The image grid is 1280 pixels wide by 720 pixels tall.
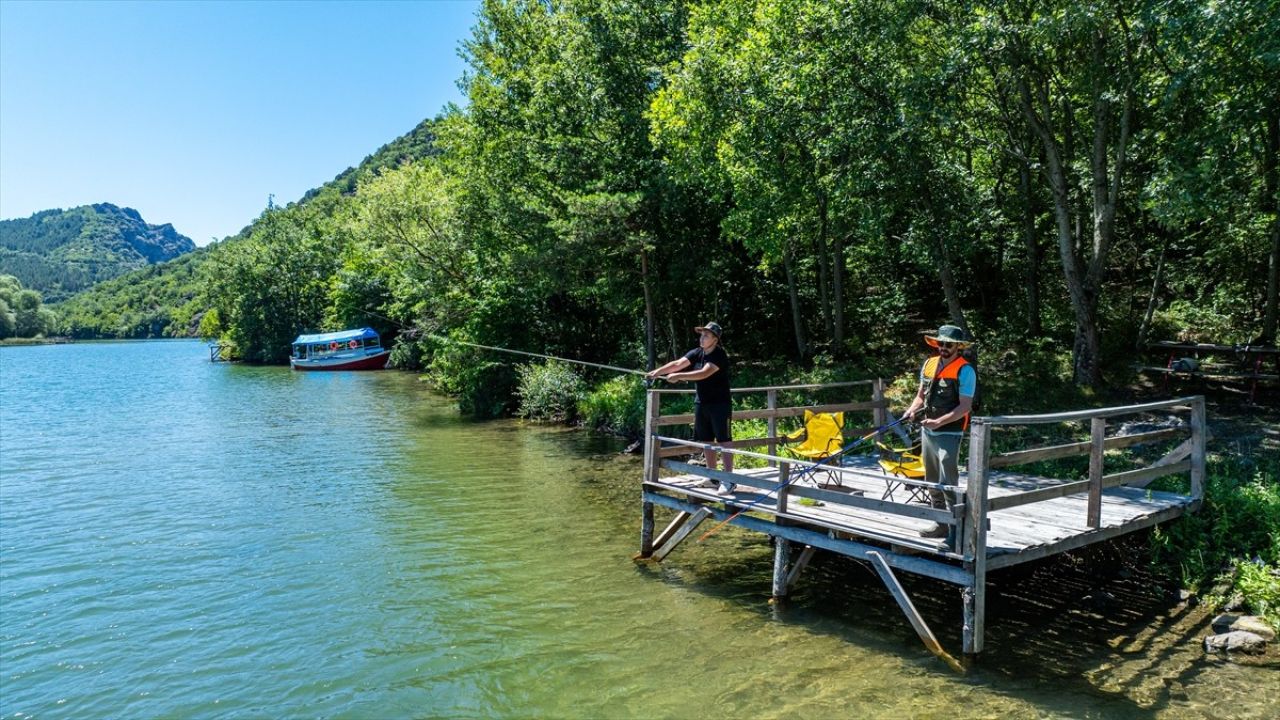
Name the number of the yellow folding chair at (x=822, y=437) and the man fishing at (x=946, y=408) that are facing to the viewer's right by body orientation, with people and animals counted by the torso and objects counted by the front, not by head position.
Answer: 0

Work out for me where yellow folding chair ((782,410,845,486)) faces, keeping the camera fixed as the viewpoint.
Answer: facing the viewer and to the left of the viewer

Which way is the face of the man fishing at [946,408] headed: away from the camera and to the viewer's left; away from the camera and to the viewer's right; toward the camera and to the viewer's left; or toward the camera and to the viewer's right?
toward the camera and to the viewer's left

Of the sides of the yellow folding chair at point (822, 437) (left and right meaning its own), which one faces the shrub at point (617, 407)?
right

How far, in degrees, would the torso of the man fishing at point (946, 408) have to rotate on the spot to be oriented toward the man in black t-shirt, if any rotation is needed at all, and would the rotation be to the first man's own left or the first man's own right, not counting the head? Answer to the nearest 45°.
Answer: approximately 90° to the first man's own right

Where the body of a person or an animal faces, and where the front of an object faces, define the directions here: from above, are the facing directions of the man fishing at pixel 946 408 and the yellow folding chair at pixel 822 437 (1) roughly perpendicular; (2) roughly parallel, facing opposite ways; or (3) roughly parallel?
roughly parallel

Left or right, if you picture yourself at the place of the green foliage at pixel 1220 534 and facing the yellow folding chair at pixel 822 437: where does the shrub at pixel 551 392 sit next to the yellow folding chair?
right

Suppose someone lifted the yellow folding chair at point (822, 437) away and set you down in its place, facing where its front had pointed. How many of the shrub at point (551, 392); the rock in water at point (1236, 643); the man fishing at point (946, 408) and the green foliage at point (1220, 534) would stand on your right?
1

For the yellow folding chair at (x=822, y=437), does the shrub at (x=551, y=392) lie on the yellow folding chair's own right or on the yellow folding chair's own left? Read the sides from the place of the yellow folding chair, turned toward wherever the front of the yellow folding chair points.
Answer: on the yellow folding chair's own right
